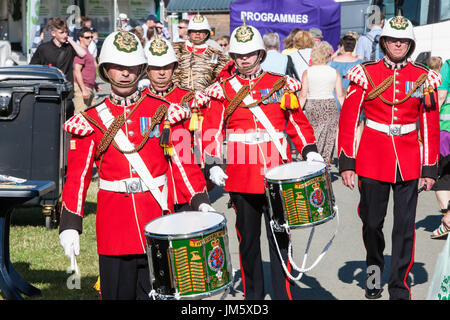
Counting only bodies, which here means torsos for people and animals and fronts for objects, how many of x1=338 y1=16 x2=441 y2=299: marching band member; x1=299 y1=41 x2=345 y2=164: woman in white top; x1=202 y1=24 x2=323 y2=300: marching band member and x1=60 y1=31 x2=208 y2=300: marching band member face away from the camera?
1

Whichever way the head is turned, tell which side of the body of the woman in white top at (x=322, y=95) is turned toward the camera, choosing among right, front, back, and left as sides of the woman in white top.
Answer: back

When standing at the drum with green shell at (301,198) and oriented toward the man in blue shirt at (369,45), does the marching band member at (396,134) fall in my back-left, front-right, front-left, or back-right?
front-right

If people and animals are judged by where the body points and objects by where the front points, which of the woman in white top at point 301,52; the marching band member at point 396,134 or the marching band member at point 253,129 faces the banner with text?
the woman in white top

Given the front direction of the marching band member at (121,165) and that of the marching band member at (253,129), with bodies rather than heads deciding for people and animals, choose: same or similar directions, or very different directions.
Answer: same or similar directions

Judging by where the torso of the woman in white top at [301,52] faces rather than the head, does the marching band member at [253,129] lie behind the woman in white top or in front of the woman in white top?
behind

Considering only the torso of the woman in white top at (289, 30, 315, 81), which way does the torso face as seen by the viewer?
away from the camera

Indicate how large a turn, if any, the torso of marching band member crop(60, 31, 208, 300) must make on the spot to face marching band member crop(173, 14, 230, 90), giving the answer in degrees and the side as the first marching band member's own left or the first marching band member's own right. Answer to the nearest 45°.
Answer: approximately 180°

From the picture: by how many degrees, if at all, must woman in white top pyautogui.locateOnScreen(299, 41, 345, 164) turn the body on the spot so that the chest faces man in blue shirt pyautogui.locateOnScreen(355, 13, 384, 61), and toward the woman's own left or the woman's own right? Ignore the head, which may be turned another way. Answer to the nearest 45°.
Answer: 0° — they already face them

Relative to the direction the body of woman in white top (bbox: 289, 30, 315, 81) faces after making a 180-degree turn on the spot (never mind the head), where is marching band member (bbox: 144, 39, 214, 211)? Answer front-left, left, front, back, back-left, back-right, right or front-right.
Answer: front

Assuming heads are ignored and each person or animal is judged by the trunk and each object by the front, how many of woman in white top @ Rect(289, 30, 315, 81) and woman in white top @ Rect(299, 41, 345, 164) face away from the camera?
2

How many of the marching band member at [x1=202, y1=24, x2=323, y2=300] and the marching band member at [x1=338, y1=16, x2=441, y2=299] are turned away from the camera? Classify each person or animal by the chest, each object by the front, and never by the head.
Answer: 0

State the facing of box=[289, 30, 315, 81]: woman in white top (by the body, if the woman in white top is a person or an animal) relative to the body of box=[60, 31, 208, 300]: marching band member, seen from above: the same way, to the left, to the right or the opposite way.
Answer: the opposite way

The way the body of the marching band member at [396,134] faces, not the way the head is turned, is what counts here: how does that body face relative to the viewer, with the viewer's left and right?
facing the viewer

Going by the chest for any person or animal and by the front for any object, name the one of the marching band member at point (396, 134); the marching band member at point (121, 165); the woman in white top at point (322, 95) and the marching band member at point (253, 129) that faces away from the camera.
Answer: the woman in white top

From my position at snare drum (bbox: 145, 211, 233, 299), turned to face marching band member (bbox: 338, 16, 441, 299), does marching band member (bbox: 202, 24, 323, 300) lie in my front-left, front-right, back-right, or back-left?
front-left

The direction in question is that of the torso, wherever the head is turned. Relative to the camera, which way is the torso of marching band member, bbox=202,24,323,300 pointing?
toward the camera

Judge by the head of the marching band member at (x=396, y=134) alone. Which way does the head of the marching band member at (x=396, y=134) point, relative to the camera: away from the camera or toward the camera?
toward the camera

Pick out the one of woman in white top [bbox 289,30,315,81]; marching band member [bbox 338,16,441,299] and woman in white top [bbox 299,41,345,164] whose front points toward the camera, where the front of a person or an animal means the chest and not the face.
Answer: the marching band member

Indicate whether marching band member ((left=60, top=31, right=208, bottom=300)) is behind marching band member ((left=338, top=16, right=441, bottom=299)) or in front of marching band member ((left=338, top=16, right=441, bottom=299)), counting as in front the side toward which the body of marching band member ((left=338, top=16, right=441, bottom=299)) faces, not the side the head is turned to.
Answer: in front
